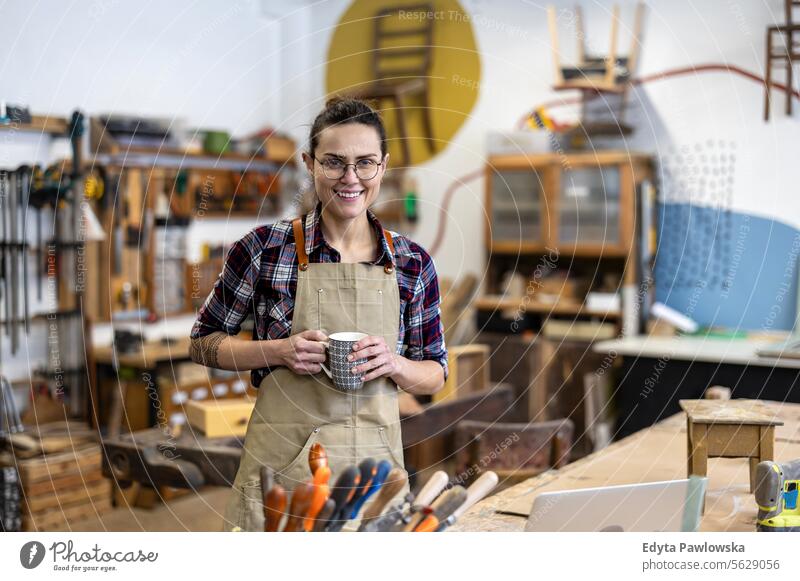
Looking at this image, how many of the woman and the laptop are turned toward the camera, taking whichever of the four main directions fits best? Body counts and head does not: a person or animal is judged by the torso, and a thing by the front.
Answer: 1

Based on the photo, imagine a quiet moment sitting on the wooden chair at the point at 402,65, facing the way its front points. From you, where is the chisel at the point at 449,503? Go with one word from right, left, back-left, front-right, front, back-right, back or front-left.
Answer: front-left

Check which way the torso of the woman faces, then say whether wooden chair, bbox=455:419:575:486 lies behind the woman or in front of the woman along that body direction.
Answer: behind

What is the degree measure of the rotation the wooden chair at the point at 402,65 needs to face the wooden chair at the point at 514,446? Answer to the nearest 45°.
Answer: approximately 45° to its left

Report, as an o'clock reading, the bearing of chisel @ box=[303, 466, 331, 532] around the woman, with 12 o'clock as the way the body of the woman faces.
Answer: The chisel is roughly at 12 o'clock from the woman.

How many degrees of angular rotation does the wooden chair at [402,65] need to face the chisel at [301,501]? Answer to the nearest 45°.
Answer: approximately 45° to its left

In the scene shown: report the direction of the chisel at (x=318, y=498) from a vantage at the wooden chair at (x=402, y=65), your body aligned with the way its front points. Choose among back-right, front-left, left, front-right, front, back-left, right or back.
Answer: front-left

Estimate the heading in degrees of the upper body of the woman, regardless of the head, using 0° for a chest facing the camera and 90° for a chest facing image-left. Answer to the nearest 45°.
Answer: approximately 0°

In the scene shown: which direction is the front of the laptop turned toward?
away from the camera

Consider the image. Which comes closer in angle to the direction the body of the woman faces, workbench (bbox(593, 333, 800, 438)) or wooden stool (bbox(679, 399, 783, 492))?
the wooden stool

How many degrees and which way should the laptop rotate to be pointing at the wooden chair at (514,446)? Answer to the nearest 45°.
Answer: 0° — it already faces it

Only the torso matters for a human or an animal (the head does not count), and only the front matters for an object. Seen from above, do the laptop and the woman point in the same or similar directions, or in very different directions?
very different directions

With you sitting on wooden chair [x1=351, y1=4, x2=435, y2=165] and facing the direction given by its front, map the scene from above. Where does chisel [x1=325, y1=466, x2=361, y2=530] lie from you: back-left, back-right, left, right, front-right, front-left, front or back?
front-left

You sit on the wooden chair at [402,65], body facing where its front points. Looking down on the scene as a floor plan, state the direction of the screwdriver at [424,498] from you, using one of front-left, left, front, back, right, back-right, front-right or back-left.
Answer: front-left

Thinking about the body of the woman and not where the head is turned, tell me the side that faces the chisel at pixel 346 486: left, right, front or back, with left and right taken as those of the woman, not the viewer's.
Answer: front

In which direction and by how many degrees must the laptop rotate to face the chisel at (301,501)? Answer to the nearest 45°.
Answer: approximately 135° to its left
